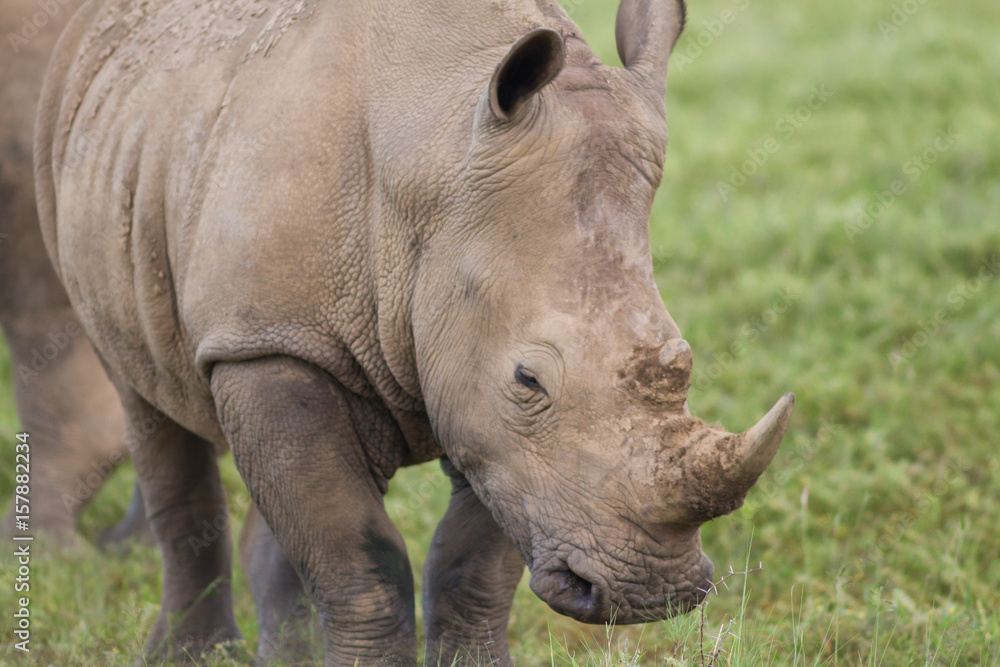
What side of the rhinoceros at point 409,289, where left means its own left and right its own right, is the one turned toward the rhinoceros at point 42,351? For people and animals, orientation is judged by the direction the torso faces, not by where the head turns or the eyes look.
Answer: back

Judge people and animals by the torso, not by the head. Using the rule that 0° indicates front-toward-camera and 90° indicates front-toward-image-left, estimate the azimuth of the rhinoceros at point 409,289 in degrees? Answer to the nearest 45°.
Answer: approximately 315°
